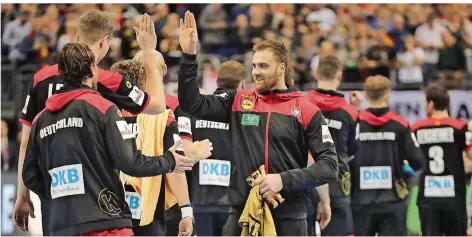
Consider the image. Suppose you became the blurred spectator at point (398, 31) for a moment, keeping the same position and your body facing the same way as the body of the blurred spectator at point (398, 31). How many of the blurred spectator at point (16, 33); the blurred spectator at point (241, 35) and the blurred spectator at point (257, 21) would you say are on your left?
0

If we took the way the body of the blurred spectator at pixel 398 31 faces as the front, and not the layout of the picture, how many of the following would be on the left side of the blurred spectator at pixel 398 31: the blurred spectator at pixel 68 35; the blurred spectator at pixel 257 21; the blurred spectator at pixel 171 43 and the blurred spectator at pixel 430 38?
1

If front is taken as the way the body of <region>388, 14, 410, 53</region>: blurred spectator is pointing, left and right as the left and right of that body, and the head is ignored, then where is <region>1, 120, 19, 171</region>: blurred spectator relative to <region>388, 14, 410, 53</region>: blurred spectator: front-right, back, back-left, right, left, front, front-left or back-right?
front-right

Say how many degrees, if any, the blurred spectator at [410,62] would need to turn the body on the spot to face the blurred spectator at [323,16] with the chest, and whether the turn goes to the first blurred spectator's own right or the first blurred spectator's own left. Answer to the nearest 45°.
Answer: approximately 90° to the first blurred spectator's own right

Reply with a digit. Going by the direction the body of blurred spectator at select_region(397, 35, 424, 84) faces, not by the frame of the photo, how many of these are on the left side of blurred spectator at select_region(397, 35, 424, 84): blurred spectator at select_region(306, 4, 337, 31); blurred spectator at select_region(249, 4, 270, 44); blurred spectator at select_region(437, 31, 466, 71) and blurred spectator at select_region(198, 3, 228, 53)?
1

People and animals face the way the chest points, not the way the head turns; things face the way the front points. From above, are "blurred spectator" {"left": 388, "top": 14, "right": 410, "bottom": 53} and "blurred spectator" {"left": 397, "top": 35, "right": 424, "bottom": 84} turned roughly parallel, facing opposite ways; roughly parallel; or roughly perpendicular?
roughly parallel

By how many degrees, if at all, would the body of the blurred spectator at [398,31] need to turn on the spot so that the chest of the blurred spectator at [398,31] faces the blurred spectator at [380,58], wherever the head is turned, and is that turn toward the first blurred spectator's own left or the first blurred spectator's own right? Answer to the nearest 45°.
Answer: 0° — they already face them

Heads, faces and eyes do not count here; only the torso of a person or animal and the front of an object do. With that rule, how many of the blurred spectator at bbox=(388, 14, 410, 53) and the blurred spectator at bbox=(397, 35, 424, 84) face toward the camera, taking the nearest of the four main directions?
2

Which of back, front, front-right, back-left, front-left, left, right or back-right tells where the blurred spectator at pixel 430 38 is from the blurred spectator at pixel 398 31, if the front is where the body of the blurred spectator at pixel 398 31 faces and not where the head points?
left

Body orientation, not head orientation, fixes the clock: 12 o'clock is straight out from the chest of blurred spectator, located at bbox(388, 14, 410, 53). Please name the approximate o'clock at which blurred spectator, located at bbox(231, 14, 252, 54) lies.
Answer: blurred spectator, located at bbox(231, 14, 252, 54) is roughly at 2 o'clock from blurred spectator, located at bbox(388, 14, 410, 53).

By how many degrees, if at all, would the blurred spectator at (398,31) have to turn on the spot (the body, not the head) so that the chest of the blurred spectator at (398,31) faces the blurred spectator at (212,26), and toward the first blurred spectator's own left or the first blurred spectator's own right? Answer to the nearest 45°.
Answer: approximately 45° to the first blurred spectator's own right

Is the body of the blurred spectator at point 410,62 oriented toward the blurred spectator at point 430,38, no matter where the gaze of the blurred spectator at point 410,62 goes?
no

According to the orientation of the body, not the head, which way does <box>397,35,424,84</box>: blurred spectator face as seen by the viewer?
toward the camera

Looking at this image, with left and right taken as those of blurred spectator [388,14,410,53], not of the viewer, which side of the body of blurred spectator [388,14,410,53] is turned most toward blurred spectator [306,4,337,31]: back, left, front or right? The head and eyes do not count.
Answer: right

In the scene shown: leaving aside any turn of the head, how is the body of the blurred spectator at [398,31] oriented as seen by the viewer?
toward the camera
